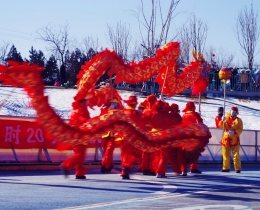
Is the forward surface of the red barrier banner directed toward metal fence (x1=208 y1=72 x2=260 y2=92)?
no

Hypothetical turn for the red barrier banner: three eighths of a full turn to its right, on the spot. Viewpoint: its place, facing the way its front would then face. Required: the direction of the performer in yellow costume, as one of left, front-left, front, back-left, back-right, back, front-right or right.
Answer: back-right

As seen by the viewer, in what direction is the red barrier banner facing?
toward the camera
